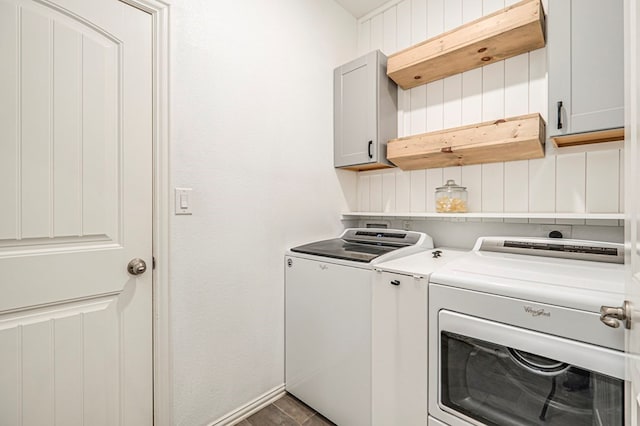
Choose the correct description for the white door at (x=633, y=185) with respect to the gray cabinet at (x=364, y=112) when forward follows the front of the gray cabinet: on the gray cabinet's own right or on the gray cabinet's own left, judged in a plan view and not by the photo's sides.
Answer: on the gray cabinet's own left

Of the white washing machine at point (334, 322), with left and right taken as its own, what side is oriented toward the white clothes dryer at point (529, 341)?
left

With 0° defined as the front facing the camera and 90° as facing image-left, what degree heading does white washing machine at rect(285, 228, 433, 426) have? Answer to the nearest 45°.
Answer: approximately 45°

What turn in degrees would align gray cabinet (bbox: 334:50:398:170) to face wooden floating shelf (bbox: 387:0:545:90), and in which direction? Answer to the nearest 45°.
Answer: approximately 90° to its left

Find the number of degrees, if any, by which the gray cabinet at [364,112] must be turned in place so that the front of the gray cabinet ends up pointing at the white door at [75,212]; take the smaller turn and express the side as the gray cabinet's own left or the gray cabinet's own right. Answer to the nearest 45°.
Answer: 0° — it already faces it
